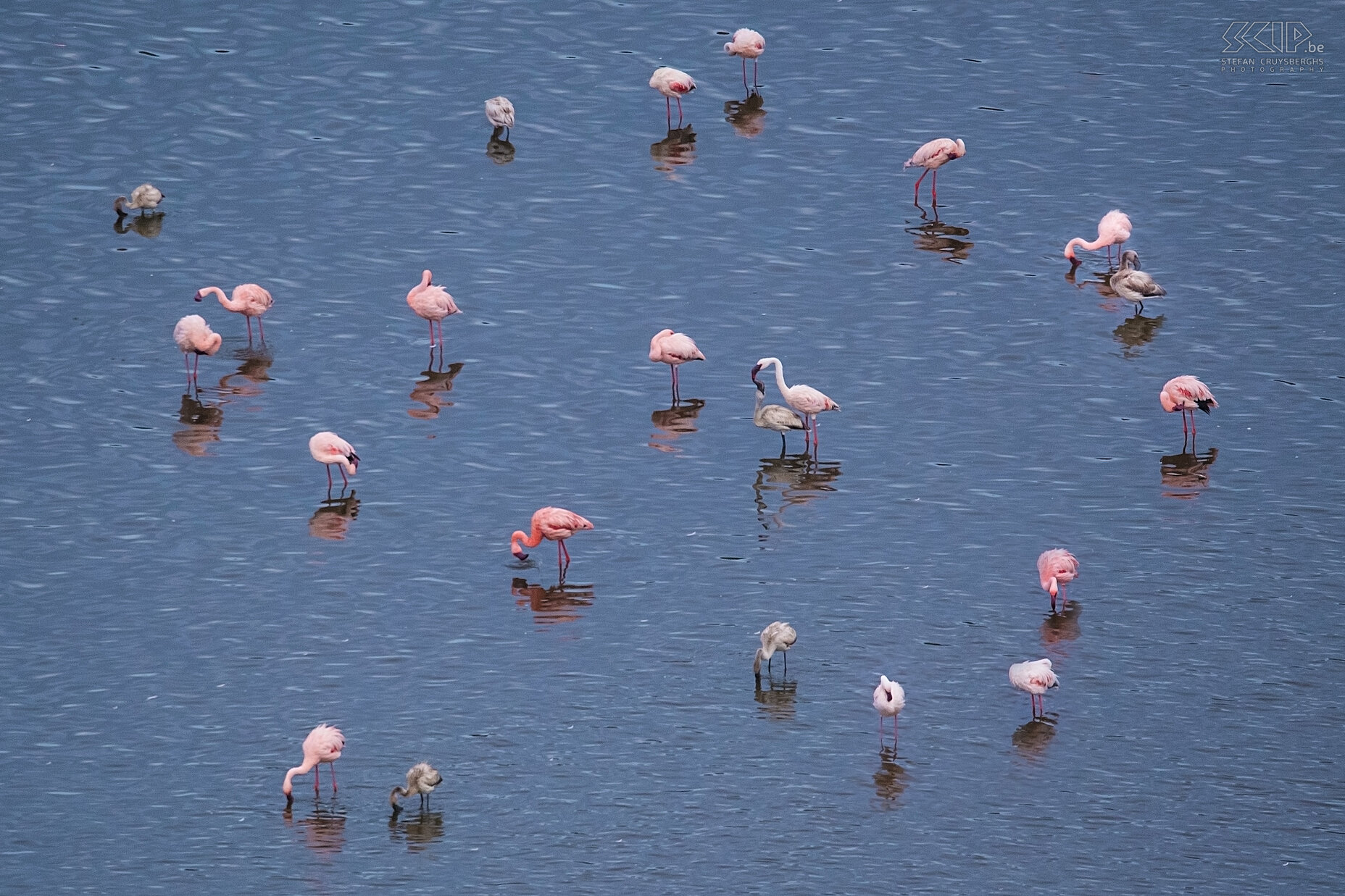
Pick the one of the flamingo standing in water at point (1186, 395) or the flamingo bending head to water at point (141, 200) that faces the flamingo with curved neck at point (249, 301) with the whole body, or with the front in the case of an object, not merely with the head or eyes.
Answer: the flamingo standing in water

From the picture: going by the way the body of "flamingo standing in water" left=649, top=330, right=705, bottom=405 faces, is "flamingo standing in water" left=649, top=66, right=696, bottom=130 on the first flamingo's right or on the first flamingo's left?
on the first flamingo's right

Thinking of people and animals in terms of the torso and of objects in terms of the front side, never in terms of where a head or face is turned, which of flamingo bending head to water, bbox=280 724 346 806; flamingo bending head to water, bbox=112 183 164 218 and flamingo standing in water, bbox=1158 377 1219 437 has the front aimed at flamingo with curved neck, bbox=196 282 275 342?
the flamingo standing in water

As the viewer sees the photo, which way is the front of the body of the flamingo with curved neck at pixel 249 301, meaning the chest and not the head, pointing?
to the viewer's left

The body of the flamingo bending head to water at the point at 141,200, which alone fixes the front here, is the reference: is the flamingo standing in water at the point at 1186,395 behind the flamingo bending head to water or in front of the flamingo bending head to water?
behind

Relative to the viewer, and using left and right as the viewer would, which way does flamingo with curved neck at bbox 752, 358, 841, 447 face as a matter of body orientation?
facing to the left of the viewer

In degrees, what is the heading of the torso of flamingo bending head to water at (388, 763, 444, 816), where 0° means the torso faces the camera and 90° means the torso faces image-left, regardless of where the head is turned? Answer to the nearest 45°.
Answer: approximately 90°

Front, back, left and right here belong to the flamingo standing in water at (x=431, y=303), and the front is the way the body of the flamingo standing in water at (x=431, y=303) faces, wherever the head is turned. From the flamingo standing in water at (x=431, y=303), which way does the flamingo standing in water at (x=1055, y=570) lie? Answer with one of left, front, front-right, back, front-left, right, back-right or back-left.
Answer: back-left

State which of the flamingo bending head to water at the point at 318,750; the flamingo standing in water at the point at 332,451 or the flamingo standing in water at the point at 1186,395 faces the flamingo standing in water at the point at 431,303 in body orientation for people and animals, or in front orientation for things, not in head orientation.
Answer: the flamingo standing in water at the point at 1186,395

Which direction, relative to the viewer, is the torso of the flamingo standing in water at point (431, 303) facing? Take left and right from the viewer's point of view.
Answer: facing to the left of the viewer

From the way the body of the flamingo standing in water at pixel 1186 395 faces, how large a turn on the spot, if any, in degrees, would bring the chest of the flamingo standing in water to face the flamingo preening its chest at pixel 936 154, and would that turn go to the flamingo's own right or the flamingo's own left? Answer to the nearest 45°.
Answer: approximately 45° to the flamingo's own right

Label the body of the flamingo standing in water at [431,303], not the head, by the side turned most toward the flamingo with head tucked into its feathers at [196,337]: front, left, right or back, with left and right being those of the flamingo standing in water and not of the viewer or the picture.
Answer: front

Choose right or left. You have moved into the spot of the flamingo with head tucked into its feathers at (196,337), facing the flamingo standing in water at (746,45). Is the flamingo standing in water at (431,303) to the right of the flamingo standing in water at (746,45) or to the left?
right
